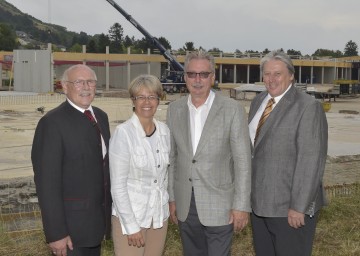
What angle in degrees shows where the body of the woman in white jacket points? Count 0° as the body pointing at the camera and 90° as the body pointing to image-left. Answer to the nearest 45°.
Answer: approximately 315°

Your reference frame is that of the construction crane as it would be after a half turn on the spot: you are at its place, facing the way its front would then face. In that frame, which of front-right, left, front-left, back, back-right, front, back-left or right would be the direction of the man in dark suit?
right

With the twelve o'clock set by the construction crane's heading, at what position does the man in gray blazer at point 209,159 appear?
The man in gray blazer is roughly at 9 o'clock from the construction crane.

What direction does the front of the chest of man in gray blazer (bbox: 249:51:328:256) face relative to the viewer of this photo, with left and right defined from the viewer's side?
facing the viewer and to the left of the viewer

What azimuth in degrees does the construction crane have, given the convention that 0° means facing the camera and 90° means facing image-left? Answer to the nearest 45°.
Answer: approximately 90°

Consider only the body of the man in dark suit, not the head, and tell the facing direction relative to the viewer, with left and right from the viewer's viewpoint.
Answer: facing the viewer and to the right of the viewer

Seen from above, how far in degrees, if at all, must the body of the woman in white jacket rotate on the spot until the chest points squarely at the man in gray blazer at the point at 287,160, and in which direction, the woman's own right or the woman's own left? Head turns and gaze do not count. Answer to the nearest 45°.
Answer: approximately 45° to the woman's own left

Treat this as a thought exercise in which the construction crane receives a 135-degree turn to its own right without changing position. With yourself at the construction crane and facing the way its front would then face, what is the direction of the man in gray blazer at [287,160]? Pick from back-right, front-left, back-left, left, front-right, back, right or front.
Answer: back-right

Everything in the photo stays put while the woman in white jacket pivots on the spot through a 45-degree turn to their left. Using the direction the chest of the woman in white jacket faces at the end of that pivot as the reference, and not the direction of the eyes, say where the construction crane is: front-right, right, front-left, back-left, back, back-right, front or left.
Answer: left
